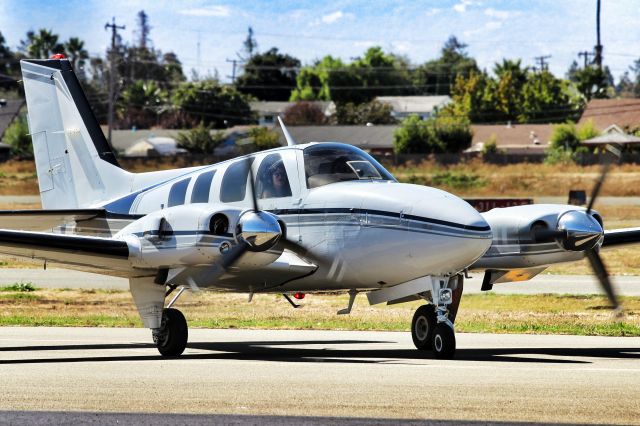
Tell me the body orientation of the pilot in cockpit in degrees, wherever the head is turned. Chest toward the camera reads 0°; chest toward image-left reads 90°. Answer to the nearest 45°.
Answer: approximately 315°

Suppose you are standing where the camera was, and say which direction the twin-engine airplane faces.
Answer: facing the viewer and to the right of the viewer
